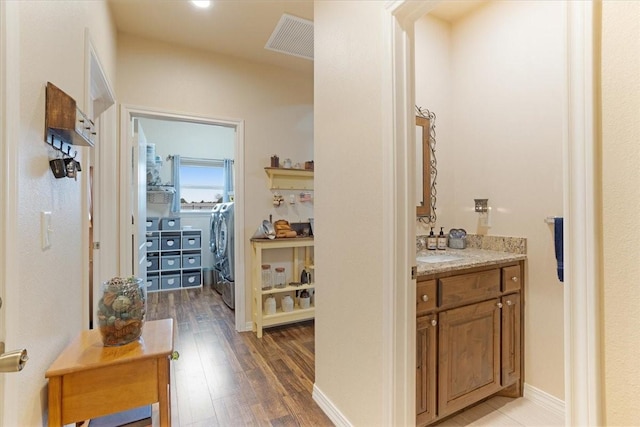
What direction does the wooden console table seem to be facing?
to the viewer's right

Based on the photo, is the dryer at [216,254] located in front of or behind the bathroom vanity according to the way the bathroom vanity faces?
behind

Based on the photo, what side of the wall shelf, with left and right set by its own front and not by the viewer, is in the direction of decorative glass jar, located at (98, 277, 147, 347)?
front

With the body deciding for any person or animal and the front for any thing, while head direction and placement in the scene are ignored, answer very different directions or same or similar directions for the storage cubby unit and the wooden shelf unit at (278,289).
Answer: same or similar directions

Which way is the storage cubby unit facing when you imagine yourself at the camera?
facing the viewer

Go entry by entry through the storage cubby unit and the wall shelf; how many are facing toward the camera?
2

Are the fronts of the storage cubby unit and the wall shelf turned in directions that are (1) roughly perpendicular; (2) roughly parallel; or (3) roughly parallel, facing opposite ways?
roughly parallel

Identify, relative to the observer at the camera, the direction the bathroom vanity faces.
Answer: facing the viewer and to the right of the viewer

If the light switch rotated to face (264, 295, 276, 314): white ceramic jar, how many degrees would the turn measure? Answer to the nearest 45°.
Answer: approximately 90° to its left

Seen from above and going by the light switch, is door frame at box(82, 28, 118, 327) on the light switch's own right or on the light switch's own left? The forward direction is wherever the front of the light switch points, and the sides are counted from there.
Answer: on the light switch's own left

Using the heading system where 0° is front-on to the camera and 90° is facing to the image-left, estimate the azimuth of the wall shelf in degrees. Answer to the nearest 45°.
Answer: approximately 0°

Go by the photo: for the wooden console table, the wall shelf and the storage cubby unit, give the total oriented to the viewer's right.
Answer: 1

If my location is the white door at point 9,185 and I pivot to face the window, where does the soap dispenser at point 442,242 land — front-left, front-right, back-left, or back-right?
front-right

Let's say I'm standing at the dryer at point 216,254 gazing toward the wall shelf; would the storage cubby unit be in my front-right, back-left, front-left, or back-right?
back-right
